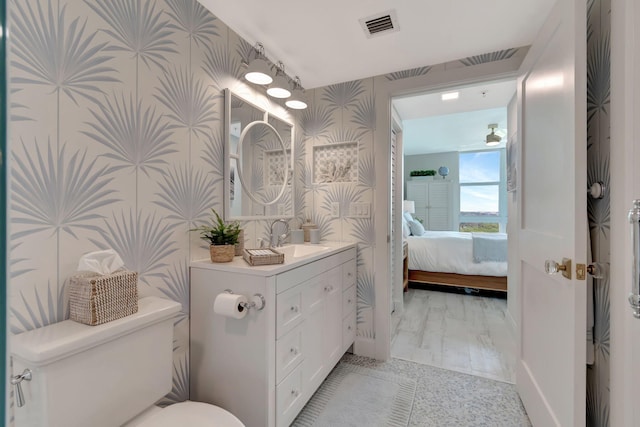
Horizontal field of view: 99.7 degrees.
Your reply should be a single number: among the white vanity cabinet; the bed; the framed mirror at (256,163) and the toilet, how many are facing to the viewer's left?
0

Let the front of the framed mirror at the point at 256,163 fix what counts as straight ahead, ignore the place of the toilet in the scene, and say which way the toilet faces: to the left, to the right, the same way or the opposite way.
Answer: the same way

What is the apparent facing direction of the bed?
to the viewer's right

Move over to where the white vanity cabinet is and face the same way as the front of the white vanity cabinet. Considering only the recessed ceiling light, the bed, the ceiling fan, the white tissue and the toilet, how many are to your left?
3

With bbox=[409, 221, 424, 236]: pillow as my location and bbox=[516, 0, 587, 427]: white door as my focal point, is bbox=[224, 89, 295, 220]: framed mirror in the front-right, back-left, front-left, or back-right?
front-right

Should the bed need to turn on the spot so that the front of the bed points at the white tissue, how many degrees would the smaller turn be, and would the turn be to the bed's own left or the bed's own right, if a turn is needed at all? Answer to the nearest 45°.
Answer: approximately 90° to the bed's own right

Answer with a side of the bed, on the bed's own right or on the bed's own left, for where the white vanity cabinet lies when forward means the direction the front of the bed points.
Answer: on the bed's own right

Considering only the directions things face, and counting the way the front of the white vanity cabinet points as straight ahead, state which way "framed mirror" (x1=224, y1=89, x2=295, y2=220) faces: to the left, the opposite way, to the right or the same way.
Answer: the same way

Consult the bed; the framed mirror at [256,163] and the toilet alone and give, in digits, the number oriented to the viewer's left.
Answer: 0

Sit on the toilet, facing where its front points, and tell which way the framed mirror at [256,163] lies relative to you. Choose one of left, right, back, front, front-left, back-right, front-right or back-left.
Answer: left

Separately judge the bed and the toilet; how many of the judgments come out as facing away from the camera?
0

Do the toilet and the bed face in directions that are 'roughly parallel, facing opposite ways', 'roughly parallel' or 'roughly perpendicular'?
roughly parallel

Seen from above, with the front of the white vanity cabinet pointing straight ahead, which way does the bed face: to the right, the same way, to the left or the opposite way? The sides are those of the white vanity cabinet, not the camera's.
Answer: the same way

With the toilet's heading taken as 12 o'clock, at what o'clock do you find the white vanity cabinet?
The white vanity cabinet is roughly at 10 o'clock from the toilet.

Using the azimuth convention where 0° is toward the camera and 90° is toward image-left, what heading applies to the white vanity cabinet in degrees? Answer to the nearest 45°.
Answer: approximately 315°

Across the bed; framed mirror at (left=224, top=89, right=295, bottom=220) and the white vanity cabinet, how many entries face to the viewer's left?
0
